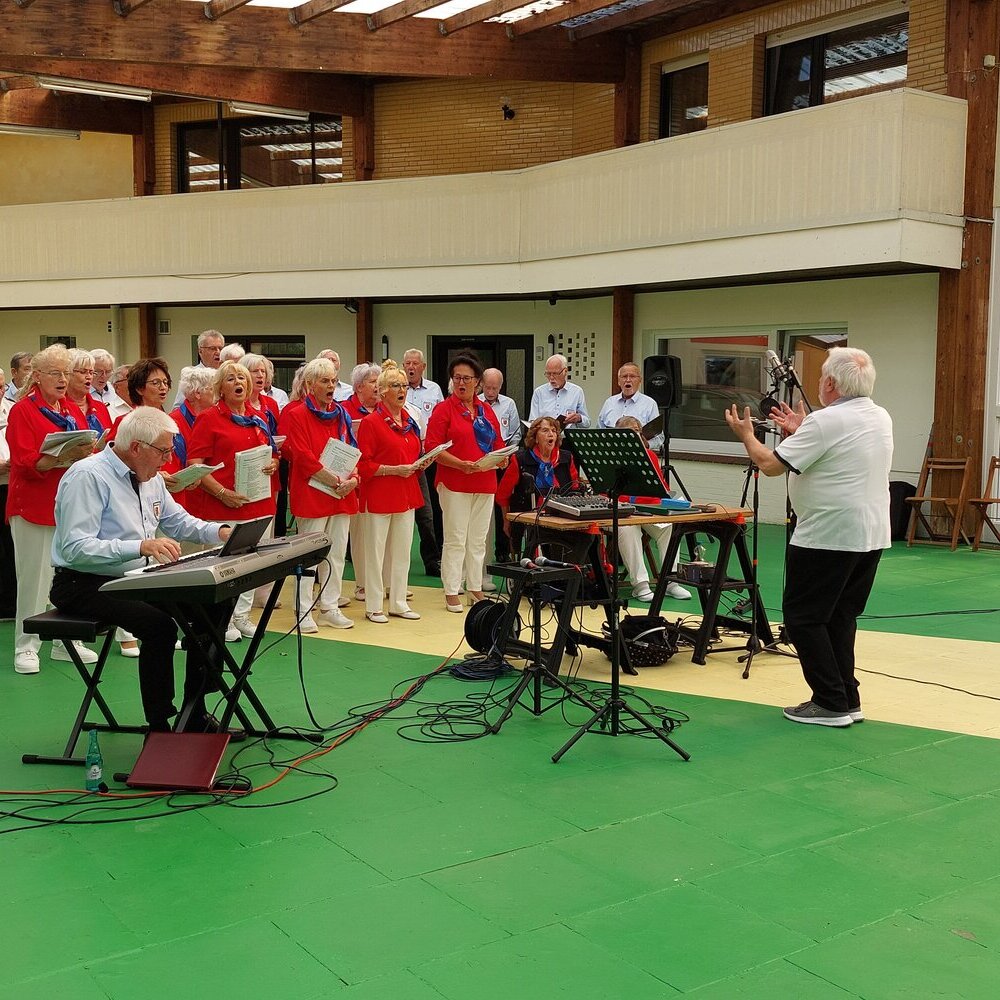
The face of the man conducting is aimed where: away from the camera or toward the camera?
away from the camera

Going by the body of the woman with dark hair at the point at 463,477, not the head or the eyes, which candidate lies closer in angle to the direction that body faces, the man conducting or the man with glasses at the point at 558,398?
the man conducting

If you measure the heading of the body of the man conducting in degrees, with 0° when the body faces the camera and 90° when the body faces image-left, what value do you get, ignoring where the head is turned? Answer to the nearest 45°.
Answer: approximately 135°

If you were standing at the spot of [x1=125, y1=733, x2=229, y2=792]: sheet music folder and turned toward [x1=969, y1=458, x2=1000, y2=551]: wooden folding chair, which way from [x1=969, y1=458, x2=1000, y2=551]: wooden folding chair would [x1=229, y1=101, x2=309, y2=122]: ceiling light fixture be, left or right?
left

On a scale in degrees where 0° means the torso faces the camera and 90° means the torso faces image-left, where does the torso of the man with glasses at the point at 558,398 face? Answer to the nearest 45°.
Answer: approximately 0°

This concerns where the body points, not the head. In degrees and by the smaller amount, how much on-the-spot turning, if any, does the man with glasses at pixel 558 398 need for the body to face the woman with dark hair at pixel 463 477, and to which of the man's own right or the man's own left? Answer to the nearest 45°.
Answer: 0° — they already face them

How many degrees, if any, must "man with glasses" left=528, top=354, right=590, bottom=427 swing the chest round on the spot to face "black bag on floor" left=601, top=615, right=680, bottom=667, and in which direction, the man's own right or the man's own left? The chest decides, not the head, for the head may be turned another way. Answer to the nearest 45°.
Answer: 0° — they already face it

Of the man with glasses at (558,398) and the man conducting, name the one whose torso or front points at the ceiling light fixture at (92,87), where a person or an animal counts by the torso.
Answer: the man conducting

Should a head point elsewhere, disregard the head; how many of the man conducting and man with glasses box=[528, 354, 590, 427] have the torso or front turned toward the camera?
1
